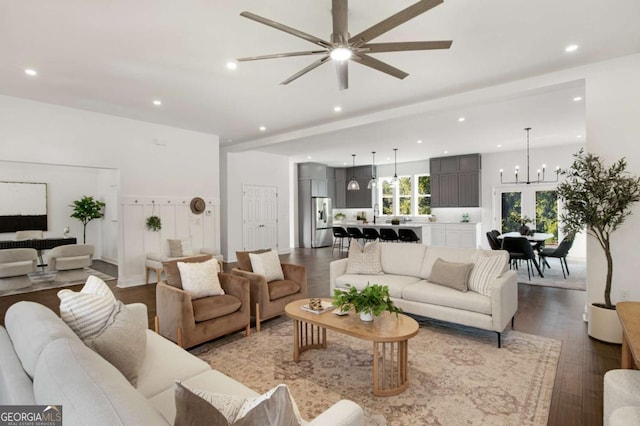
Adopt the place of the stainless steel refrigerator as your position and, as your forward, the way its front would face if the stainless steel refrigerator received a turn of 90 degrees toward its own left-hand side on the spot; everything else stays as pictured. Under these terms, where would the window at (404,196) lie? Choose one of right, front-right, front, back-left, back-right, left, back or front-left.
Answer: front-right

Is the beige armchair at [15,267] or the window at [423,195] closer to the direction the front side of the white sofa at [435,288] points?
the beige armchair

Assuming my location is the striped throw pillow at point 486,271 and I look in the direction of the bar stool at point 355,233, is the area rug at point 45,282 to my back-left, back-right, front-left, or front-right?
front-left

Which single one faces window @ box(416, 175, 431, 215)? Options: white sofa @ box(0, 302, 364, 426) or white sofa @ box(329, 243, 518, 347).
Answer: white sofa @ box(0, 302, 364, 426)

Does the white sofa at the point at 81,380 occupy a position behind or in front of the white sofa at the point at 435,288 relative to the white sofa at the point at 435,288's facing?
in front

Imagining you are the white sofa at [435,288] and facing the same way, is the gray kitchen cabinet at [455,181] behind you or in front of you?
behind

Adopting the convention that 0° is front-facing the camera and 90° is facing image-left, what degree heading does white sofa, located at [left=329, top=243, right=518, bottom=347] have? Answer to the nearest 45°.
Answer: approximately 45°

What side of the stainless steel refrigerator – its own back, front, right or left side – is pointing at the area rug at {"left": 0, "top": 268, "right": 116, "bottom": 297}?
right

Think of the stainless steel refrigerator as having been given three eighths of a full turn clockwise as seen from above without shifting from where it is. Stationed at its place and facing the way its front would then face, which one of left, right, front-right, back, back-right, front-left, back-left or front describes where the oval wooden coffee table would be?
left

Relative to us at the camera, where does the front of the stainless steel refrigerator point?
facing the viewer and to the right of the viewer

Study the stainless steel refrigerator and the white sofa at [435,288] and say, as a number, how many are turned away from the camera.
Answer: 0

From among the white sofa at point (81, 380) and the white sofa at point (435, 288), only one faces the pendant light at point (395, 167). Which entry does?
the white sofa at point (81, 380)

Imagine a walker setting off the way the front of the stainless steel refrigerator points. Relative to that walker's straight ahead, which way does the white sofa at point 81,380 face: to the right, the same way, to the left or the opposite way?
to the left

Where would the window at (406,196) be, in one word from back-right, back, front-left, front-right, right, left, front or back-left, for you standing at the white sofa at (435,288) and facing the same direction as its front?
back-right

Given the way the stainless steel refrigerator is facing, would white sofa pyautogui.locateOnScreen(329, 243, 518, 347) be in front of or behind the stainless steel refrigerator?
in front

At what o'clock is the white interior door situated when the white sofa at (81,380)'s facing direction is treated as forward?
The white interior door is roughly at 11 o'clock from the white sofa.

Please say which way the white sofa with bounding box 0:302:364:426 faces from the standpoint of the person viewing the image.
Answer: facing away from the viewer and to the right of the viewer
